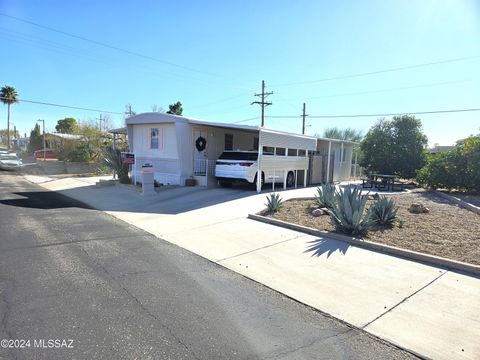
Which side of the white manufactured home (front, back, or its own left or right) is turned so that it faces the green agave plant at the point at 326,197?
front

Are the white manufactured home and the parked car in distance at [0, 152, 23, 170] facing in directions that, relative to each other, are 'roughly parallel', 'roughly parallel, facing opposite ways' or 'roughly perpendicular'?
roughly perpendicular

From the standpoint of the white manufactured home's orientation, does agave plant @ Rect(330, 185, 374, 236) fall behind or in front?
in front

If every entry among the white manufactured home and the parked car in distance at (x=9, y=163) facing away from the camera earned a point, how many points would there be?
0
